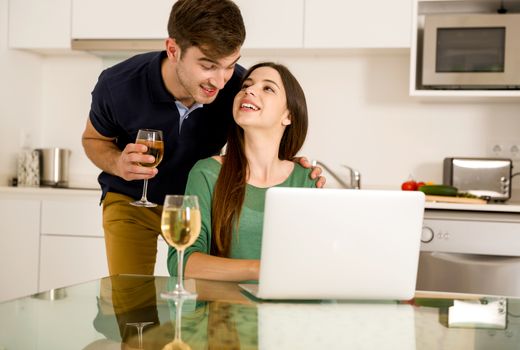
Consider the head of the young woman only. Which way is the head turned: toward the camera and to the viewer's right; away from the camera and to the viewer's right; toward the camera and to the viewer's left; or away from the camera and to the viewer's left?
toward the camera and to the viewer's left

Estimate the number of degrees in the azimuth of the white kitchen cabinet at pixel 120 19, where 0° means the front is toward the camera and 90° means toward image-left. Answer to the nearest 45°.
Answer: approximately 0°

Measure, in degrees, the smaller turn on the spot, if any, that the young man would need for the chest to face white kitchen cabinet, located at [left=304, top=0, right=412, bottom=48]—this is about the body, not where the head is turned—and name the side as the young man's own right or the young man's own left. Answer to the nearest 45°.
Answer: approximately 90° to the young man's own left

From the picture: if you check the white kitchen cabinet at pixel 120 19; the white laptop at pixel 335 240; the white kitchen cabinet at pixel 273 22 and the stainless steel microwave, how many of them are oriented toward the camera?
3

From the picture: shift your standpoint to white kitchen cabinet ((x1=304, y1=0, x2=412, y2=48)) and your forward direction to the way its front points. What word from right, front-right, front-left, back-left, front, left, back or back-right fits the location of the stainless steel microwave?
left

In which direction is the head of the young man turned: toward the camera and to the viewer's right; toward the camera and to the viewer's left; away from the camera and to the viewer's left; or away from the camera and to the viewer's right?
toward the camera and to the viewer's right

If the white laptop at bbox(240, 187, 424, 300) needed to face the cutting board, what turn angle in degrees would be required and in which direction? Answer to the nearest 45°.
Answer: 0° — it already faces it

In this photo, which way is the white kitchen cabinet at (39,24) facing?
toward the camera

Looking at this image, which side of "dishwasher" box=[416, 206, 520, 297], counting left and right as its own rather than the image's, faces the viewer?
front

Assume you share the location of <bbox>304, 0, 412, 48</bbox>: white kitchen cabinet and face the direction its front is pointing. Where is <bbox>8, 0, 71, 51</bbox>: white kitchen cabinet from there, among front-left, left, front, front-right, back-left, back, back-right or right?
right

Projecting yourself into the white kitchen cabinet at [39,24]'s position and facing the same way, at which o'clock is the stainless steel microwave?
The stainless steel microwave is roughly at 10 o'clock from the white kitchen cabinet.

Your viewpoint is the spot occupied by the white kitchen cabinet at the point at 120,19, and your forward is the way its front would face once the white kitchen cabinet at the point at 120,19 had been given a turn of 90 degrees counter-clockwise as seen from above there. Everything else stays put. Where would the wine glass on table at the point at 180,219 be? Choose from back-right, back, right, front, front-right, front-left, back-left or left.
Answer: right

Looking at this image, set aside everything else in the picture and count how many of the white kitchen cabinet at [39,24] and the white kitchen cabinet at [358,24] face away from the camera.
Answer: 0

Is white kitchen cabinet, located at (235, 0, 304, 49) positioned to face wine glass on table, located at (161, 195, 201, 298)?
yes

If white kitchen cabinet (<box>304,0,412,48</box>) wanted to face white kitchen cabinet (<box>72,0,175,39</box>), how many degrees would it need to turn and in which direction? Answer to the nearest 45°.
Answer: approximately 90° to its right

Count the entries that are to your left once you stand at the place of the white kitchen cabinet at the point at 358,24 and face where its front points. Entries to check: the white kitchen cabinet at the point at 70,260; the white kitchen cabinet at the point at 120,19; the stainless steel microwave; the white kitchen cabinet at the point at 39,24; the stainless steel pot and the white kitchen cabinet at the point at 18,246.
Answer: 1

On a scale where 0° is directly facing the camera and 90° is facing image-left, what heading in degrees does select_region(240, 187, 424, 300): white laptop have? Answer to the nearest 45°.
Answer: approximately 180°
